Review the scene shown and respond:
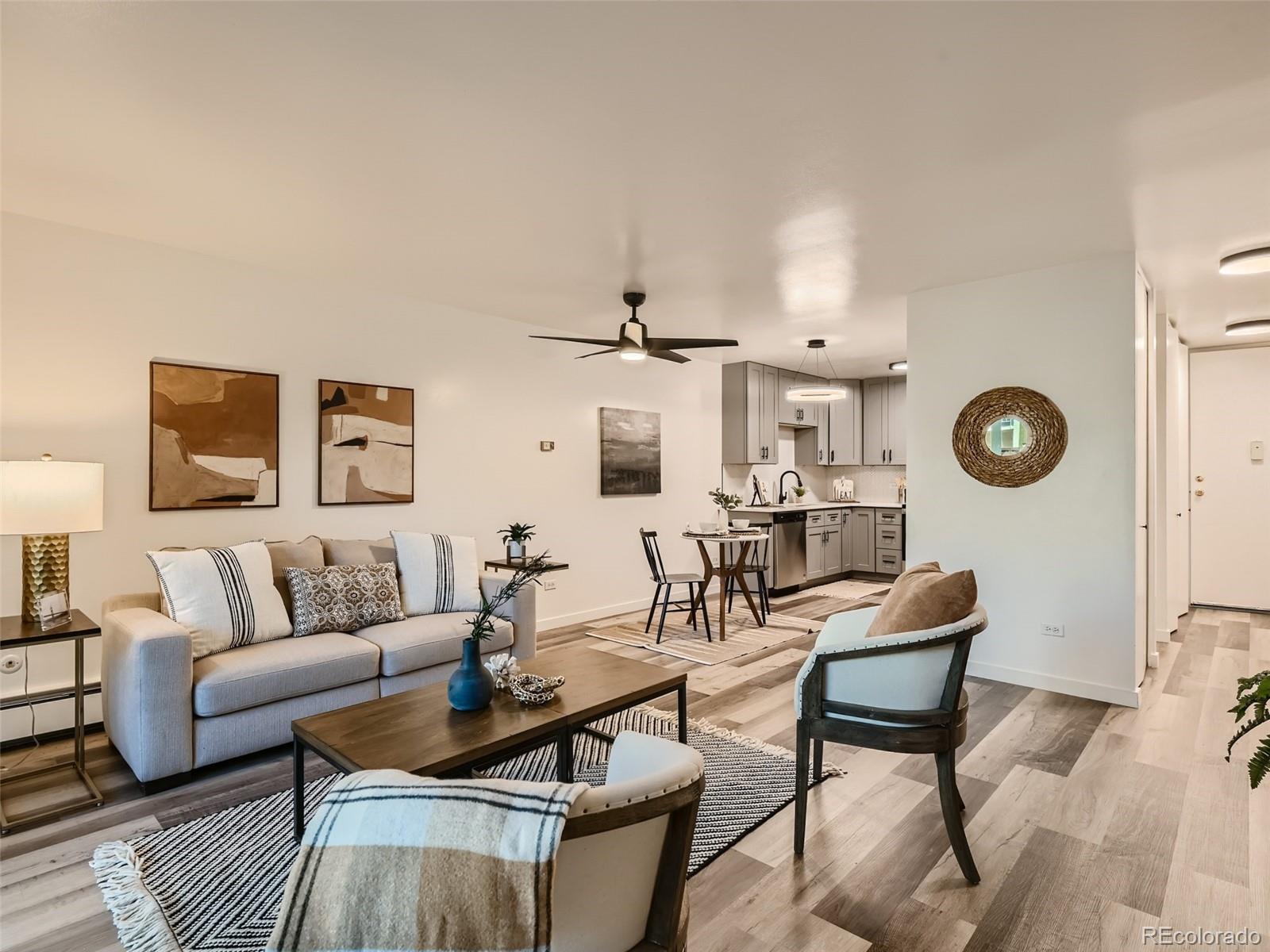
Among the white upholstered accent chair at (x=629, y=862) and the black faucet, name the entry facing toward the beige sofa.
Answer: the white upholstered accent chair

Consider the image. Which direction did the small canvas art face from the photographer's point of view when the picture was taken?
facing the viewer and to the right of the viewer

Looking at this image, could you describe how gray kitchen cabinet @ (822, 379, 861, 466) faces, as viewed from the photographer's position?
facing the viewer

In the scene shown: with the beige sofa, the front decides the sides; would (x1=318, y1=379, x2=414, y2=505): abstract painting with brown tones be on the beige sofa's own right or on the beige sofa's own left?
on the beige sofa's own left

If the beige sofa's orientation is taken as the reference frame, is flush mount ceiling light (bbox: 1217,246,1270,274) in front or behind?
in front

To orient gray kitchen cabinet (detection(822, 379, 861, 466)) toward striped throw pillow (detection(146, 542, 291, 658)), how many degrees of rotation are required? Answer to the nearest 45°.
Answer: approximately 45° to its right

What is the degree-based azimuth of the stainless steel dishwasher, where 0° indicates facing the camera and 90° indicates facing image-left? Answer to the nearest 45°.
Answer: approximately 315°

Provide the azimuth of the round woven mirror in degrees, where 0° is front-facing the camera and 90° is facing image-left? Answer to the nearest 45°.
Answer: approximately 0°

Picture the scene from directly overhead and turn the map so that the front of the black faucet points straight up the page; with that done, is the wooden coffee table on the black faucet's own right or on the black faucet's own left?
on the black faucet's own right

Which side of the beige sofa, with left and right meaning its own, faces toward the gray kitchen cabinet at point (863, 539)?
left

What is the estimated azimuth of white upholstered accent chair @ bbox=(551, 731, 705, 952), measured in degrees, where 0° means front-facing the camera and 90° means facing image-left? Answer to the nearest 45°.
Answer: approximately 135°

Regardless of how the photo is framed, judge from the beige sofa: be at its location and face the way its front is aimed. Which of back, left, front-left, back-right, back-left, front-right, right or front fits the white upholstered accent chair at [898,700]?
front

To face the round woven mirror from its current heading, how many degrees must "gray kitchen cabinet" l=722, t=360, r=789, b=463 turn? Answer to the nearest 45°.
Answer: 0° — it already faces it
